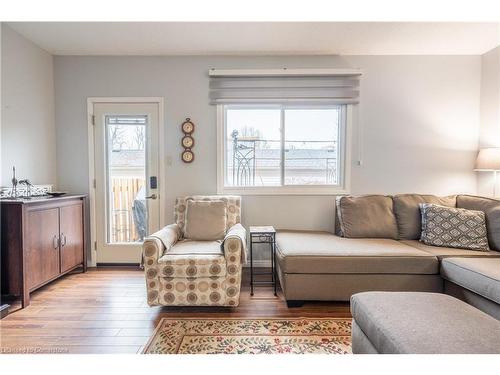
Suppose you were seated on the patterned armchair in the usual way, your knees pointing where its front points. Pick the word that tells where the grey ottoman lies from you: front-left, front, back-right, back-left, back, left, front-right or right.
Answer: front-left

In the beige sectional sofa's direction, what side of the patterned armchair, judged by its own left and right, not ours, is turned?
left

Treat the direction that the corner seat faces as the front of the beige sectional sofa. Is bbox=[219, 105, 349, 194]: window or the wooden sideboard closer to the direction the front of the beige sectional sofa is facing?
the wooden sideboard

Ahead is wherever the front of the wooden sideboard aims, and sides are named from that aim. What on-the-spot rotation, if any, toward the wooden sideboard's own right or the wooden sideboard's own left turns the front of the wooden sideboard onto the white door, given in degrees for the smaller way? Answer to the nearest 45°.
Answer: approximately 90° to the wooden sideboard's own left

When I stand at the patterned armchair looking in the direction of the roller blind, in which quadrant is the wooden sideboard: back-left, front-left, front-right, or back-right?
back-left

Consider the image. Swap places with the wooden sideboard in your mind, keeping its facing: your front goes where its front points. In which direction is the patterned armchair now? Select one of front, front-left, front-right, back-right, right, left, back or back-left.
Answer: front

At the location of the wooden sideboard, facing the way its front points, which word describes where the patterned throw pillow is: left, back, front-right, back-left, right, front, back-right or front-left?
front

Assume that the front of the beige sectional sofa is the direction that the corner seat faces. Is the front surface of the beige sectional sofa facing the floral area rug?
yes

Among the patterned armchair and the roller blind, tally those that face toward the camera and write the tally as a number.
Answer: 2

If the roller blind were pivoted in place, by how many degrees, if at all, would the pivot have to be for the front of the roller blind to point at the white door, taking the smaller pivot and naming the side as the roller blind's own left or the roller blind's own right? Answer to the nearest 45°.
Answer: approximately 90° to the roller blind's own right

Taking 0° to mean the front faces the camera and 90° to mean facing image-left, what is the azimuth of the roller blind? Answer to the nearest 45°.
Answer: approximately 0°
